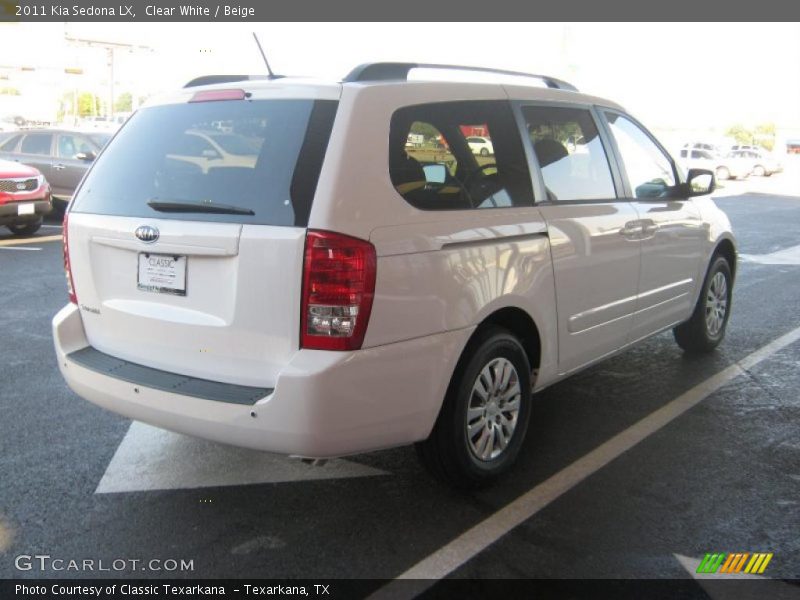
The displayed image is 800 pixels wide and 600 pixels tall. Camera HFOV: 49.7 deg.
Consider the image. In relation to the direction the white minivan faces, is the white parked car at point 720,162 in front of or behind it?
in front

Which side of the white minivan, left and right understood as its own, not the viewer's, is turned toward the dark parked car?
left

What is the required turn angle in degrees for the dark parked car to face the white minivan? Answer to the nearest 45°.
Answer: approximately 45° to its right

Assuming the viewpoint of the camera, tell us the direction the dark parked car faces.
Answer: facing the viewer and to the right of the viewer

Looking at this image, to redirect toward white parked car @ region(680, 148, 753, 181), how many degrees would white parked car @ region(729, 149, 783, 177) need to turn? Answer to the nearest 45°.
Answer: approximately 45° to its right

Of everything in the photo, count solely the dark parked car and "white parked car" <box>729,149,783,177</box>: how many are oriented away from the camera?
0

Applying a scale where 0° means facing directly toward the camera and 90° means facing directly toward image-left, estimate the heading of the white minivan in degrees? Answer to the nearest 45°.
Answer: approximately 225°

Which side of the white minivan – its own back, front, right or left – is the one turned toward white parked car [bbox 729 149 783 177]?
front
